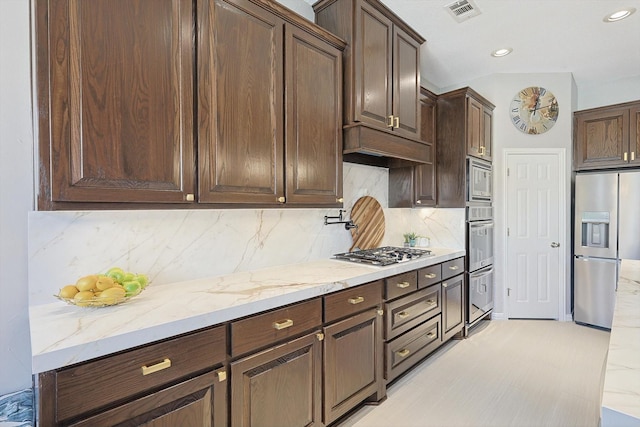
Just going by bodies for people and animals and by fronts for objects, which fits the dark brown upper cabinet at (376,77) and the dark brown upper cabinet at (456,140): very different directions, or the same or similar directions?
same or similar directions

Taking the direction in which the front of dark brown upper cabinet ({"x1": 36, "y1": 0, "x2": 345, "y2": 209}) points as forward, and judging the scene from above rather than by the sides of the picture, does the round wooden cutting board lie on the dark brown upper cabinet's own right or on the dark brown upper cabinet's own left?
on the dark brown upper cabinet's own left

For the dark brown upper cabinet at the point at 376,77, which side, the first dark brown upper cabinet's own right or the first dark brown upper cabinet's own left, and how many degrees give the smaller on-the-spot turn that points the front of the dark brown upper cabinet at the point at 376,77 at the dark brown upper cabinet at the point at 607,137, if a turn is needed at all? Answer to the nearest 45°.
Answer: approximately 90° to the first dark brown upper cabinet's own left

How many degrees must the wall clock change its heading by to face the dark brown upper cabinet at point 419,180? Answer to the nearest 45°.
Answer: approximately 45° to its right

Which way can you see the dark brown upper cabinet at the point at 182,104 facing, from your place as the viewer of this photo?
facing the viewer and to the right of the viewer

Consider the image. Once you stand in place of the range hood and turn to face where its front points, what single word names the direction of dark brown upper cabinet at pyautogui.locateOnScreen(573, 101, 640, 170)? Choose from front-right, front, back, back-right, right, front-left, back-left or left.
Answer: left

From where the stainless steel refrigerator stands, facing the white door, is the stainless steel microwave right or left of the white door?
left

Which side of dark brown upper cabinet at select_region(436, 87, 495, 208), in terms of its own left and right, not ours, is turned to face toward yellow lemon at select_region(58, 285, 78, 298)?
right

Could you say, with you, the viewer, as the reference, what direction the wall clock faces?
facing the viewer

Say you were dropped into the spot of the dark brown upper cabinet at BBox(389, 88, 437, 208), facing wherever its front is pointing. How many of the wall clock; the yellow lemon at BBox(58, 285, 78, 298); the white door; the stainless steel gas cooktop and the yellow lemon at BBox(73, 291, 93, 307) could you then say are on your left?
2

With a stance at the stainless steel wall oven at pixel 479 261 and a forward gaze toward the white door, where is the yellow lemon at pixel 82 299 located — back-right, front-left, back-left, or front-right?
back-right

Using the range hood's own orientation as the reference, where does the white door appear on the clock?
The white door is roughly at 9 o'clock from the range hood.

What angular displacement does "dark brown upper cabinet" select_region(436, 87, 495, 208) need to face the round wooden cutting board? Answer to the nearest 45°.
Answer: approximately 90° to its right
